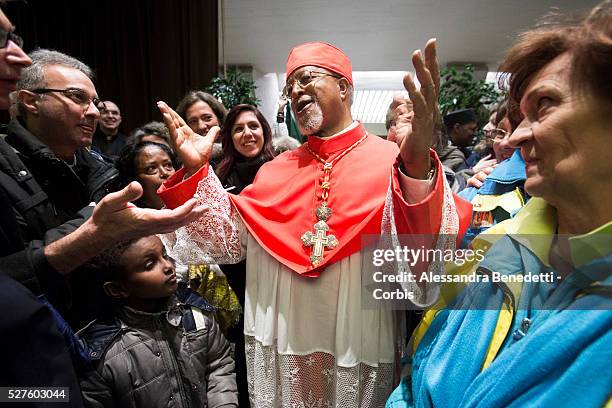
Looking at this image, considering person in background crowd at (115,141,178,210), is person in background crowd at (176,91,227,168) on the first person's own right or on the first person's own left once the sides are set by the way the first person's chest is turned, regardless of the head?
on the first person's own left

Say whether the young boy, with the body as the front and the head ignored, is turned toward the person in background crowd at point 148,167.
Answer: no

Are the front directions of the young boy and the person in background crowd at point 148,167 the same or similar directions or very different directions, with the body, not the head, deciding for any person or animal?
same or similar directions

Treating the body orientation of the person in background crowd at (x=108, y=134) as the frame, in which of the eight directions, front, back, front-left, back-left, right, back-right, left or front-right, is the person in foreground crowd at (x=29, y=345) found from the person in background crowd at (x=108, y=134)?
front

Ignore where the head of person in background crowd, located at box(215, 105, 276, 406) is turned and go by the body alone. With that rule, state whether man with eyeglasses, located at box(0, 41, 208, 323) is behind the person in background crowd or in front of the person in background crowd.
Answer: in front

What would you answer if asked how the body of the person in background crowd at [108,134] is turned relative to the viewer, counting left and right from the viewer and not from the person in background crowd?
facing the viewer

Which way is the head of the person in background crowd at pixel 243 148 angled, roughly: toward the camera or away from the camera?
toward the camera

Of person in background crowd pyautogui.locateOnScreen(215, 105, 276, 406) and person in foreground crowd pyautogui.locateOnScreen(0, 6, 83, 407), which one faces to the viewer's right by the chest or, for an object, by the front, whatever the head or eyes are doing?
person in foreground crowd pyautogui.locateOnScreen(0, 6, 83, 407)

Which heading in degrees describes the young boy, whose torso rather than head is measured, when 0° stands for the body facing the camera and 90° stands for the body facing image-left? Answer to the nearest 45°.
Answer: approximately 315°

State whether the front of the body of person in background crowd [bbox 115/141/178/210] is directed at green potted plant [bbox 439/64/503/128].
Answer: no

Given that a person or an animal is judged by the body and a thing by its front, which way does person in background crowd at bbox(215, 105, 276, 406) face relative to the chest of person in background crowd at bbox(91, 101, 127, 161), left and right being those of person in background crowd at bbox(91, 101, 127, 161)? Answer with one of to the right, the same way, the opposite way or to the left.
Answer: the same way

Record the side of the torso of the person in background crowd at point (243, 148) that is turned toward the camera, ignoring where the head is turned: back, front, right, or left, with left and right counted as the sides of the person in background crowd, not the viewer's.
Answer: front
